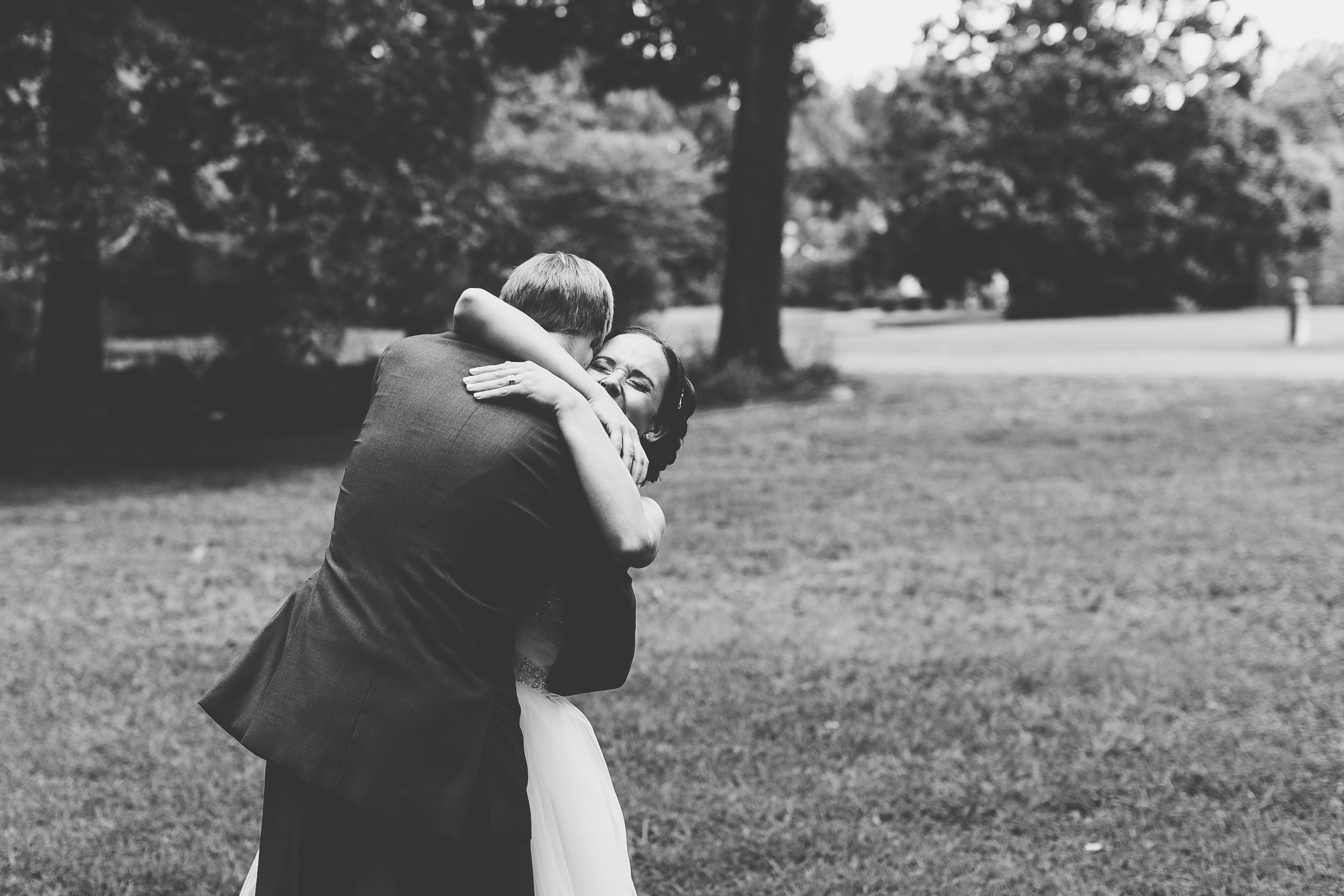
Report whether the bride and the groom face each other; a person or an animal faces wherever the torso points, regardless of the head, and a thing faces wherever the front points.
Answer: yes

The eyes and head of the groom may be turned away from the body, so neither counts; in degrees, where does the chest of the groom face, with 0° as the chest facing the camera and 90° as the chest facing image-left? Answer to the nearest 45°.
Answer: approximately 225°

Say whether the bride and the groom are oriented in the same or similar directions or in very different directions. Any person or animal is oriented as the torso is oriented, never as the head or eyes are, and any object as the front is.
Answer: very different directions

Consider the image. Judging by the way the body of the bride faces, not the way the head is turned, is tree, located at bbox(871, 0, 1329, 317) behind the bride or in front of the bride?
behind

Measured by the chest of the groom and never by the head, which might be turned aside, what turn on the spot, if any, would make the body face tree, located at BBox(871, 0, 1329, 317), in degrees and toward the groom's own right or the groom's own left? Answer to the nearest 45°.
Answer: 0° — they already face it

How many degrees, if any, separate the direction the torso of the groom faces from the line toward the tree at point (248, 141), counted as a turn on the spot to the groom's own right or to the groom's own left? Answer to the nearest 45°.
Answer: approximately 45° to the groom's own left

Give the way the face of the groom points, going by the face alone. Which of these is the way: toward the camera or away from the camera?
away from the camera
